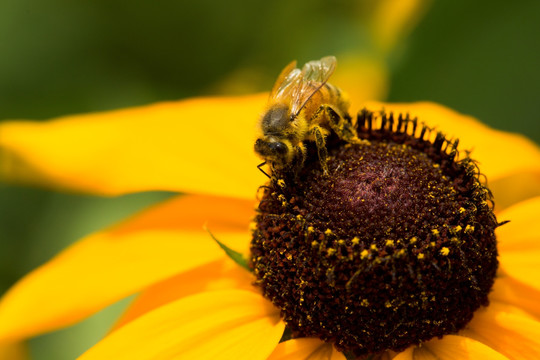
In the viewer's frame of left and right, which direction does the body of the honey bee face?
facing the viewer and to the left of the viewer
